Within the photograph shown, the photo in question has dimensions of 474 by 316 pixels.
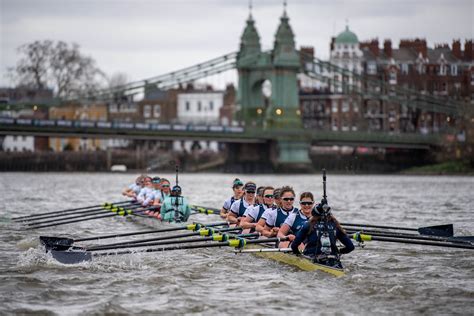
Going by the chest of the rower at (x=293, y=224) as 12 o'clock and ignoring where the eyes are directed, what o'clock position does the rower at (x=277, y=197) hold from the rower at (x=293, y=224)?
the rower at (x=277, y=197) is roughly at 7 o'clock from the rower at (x=293, y=224).

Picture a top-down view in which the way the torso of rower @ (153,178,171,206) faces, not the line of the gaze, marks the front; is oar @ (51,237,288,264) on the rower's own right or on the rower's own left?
on the rower's own right

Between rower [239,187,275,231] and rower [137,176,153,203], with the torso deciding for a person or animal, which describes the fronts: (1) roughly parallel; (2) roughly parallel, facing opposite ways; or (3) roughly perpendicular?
roughly parallel

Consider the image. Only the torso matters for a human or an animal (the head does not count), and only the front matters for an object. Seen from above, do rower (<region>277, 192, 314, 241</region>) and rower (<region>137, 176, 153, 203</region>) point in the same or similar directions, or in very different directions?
same or similar directions

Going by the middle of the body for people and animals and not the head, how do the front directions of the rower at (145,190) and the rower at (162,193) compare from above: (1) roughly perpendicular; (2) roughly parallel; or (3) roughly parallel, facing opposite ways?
roughly parallel

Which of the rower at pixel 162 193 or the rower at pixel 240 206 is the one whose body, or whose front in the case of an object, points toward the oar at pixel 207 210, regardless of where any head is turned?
the rower at pixel 162 193

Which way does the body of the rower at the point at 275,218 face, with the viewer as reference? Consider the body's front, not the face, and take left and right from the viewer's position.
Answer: facing the viewer and to the right of the viewer

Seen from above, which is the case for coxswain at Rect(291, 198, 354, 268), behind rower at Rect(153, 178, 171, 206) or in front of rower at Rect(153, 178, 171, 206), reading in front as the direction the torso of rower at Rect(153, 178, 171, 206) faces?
in front
